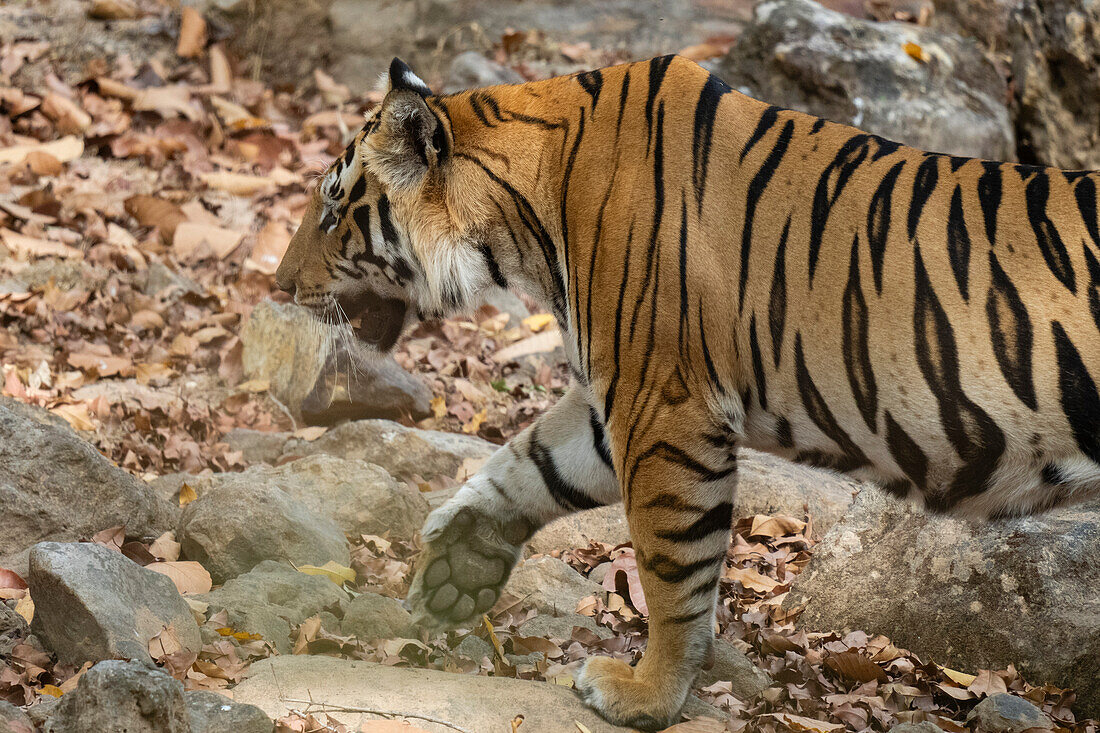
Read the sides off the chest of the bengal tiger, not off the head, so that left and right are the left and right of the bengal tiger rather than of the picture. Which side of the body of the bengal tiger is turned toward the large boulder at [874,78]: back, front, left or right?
right

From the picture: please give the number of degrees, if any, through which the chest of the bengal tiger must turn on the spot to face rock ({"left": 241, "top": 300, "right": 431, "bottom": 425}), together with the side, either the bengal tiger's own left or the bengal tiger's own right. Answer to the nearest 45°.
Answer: approximately 45° to the bengal tiger's own right

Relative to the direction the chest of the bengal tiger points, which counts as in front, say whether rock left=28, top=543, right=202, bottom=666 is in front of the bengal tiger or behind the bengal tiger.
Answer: in front

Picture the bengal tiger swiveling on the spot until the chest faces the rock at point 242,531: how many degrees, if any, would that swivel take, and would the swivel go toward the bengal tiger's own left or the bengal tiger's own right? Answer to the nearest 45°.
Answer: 0° — it already faces it

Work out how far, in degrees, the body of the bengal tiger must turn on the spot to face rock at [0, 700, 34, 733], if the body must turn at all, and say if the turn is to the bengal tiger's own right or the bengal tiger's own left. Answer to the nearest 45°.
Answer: approximately 45° to the bengal tiger's own left

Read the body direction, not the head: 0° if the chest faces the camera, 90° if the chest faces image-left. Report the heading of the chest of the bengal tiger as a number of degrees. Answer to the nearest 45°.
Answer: approximately 90°

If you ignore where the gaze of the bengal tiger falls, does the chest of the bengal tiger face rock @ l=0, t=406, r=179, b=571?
yes

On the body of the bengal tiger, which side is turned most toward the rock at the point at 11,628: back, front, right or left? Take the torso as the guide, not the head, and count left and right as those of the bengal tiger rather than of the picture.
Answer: front

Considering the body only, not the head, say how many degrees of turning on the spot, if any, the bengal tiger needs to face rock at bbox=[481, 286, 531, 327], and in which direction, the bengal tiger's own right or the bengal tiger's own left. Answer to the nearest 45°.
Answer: approximately 90° to the bengal tiger's own right

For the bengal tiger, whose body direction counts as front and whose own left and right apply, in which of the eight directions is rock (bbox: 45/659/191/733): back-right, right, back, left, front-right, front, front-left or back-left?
front-left
